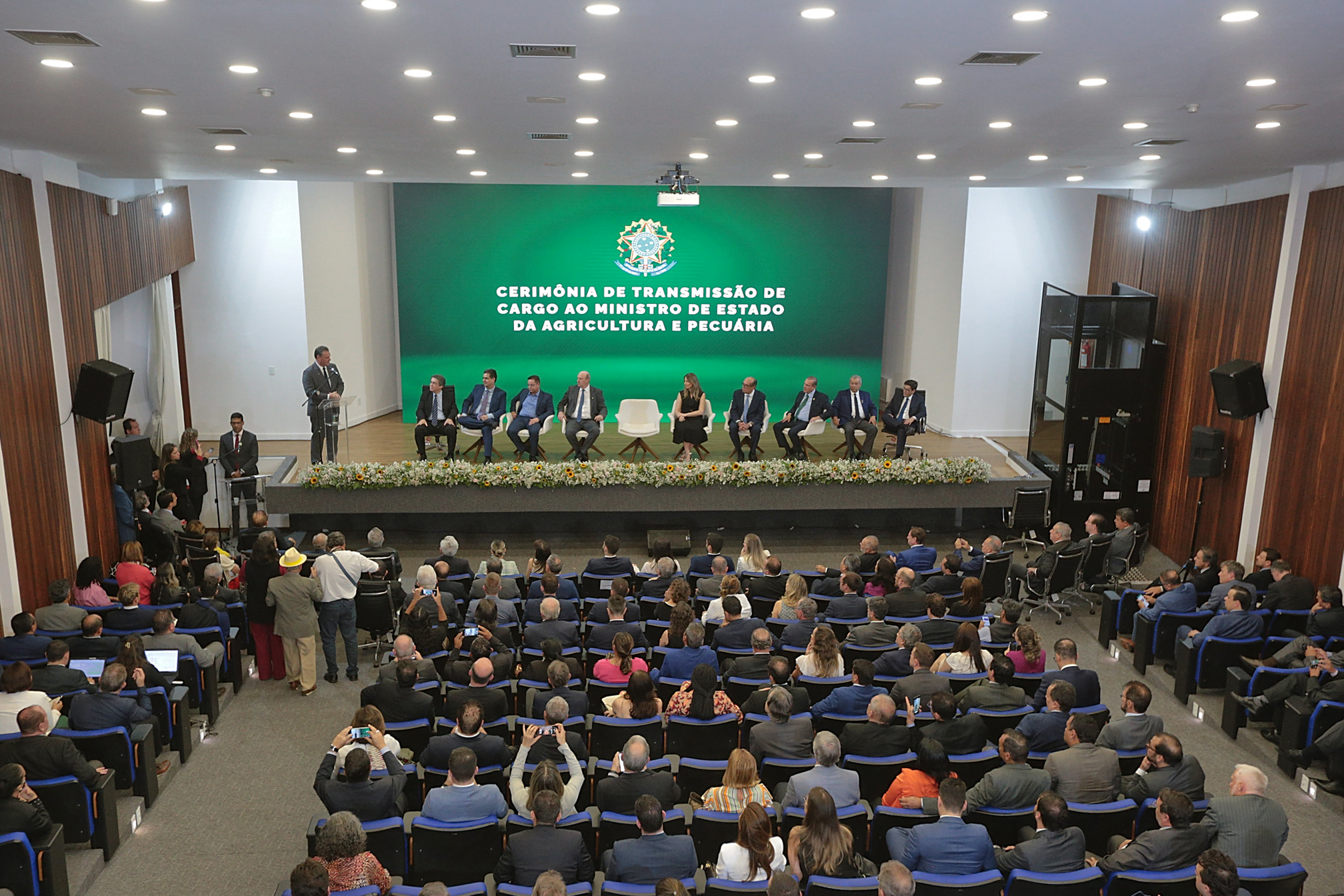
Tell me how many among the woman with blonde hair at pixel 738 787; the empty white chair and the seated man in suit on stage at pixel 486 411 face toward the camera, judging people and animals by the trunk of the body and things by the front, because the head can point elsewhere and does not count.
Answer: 2

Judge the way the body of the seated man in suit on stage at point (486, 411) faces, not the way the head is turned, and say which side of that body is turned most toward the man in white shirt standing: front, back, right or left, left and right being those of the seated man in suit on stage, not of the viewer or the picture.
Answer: front

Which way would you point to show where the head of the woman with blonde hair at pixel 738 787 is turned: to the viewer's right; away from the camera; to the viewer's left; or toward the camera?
away from the camera

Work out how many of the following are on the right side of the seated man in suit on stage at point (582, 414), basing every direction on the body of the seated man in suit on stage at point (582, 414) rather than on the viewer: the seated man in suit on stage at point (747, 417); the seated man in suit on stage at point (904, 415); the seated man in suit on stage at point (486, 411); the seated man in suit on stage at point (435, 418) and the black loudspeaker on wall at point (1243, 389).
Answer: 2

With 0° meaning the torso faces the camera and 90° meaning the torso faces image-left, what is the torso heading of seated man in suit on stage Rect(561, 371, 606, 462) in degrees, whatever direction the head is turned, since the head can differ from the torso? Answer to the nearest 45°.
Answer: approximately 0°

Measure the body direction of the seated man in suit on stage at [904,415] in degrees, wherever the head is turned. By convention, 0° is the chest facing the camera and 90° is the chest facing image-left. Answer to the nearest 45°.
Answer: approximately 45°

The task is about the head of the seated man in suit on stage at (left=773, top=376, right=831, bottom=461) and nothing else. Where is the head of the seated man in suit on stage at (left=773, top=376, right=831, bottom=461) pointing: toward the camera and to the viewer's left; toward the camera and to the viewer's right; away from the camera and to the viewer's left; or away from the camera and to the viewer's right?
toward the camera and to the viewer's left

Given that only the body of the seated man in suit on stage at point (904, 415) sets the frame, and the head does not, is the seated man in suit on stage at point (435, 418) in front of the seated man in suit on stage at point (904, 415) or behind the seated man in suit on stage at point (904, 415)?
in front

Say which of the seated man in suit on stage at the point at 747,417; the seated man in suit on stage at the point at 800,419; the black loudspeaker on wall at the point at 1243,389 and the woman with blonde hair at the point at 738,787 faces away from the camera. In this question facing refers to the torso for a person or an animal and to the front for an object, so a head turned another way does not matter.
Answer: the woman with blonde hair

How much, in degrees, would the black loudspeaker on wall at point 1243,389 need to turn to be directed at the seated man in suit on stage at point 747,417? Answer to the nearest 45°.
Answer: approximately 45° to its right

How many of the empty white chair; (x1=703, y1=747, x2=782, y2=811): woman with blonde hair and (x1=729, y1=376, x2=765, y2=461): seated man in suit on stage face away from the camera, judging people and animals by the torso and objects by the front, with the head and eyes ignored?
1

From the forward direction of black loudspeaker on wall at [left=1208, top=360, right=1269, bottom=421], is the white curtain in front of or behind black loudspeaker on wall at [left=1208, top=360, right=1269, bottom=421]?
in front

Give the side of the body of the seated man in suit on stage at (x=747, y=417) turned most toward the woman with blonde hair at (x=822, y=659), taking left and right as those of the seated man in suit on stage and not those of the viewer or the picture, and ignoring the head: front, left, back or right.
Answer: front

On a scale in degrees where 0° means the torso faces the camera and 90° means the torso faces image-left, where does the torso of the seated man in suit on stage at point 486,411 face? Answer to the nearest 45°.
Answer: approximately 0°

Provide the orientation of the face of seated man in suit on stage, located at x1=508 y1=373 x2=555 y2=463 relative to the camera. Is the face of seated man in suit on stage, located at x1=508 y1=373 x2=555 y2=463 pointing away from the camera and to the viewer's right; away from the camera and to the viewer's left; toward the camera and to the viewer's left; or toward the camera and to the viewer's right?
toward the camera and to the viewer's left

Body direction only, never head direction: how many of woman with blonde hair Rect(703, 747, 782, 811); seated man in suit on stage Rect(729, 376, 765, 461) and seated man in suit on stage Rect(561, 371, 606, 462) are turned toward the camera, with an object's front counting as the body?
2

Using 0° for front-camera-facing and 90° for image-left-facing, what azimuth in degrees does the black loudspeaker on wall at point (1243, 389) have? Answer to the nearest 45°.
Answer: approximately 45°
